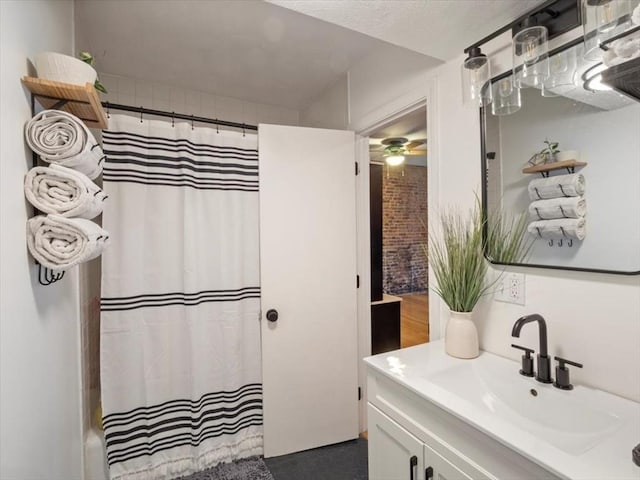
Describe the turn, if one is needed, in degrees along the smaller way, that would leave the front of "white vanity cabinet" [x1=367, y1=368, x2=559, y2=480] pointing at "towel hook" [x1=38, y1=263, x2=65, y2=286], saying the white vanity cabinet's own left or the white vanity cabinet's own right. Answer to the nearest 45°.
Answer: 0° — it already faces it

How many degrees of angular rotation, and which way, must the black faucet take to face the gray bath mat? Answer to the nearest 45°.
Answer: approximately 45° to its right
